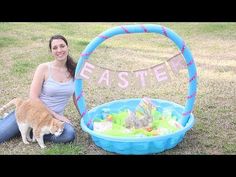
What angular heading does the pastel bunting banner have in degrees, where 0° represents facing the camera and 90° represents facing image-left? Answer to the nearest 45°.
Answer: approximately 0°

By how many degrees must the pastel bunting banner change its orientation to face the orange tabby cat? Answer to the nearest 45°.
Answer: approximately 90° to its right

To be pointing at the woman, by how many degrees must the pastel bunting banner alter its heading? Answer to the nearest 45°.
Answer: approximately 90° to its right
